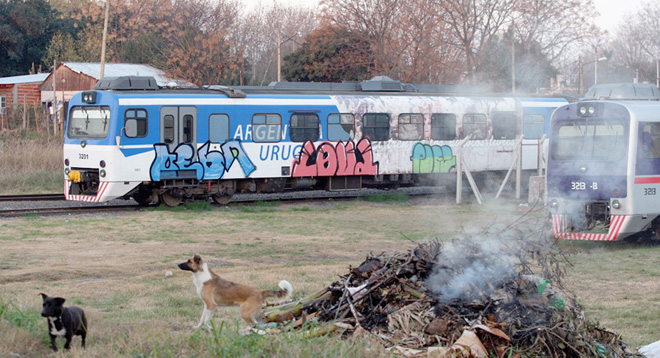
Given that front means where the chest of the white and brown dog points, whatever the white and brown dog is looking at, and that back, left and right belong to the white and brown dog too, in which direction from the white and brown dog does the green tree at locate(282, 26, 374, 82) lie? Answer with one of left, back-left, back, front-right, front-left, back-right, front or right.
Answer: right

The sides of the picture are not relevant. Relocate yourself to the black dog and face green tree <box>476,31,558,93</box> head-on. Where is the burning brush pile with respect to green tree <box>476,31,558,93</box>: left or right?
right

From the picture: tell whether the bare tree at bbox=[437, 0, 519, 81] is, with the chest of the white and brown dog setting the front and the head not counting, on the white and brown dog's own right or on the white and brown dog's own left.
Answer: on the white and brown dog's own right

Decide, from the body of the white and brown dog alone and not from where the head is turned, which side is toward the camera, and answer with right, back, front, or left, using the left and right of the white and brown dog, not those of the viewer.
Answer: left

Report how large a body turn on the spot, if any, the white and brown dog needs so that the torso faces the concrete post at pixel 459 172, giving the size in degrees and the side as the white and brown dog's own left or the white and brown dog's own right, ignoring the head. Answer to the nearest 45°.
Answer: approximately 135° to the white and brown dog's own right

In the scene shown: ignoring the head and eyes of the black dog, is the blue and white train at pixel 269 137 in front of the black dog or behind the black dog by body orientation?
behind

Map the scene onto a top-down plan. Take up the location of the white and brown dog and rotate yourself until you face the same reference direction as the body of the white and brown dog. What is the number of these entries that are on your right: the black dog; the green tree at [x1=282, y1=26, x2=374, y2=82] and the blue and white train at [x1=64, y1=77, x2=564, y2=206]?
2

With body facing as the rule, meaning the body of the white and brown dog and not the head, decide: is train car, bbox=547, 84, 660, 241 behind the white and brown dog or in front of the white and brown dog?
behind

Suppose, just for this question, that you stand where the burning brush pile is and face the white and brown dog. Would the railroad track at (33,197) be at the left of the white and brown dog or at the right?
right

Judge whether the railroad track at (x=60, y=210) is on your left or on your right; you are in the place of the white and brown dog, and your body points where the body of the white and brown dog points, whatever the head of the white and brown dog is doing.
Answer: on your right

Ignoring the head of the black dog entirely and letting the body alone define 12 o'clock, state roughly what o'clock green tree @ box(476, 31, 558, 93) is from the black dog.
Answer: The green tree is roughly at 6 o'clock from the black dog.

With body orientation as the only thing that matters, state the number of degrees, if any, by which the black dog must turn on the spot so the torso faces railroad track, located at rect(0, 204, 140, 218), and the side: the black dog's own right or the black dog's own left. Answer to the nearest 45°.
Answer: approximately 135° to the black dog's own right

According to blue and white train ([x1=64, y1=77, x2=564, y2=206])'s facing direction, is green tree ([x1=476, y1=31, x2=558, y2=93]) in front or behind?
behind

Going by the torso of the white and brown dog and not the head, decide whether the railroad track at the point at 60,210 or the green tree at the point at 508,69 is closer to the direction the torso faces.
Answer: the railroad track
